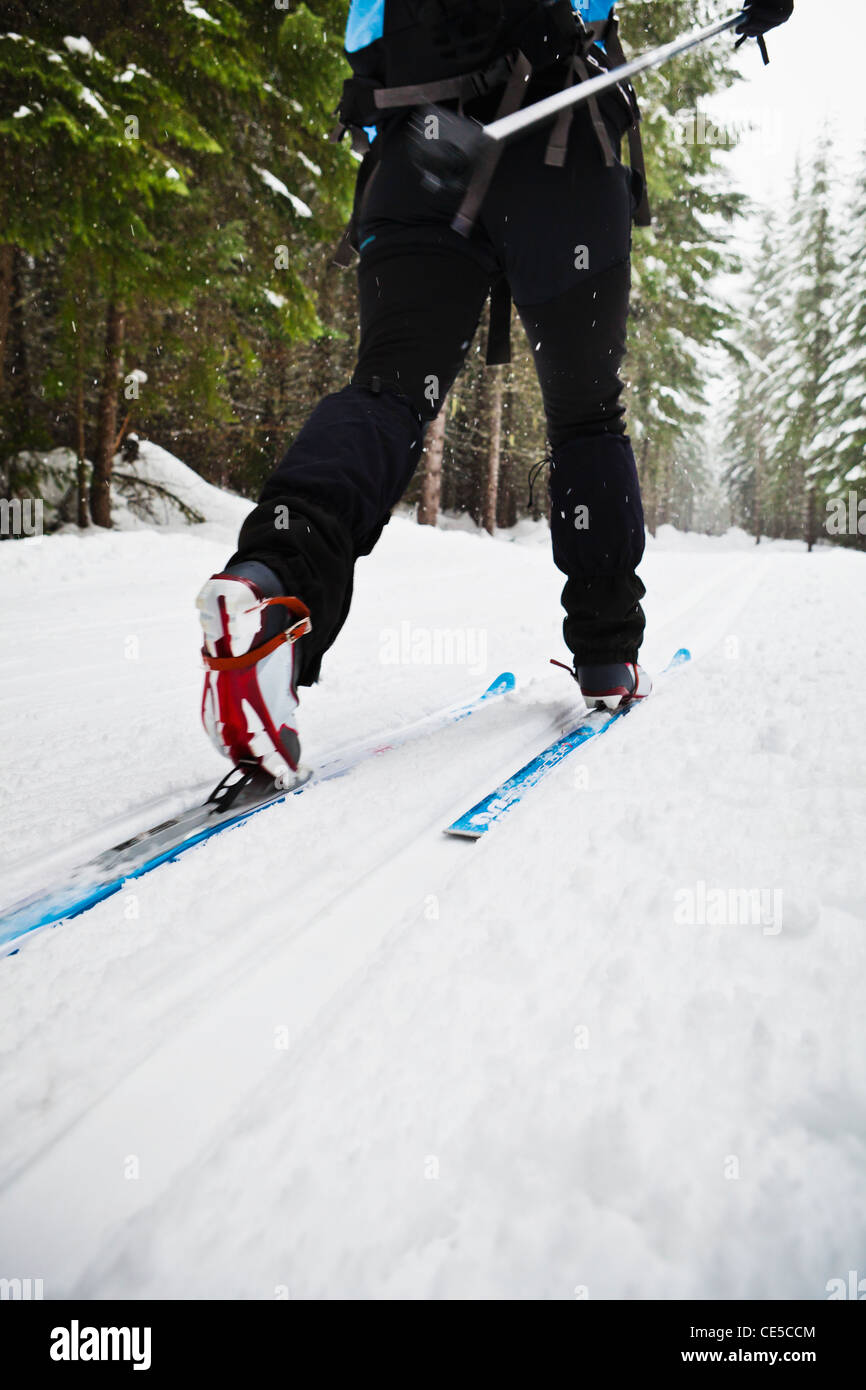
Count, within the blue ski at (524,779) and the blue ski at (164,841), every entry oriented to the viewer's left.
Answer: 0

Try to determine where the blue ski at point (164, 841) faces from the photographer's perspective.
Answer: facing away from the viewer and to the right of the viewer

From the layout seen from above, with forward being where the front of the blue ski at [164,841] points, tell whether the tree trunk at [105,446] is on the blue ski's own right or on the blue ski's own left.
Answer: on the blue ski's own left

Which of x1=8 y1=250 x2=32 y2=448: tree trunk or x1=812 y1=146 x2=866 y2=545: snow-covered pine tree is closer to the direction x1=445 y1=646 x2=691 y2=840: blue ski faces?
the snow-covered pine tree

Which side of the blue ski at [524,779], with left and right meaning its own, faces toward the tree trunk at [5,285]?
left

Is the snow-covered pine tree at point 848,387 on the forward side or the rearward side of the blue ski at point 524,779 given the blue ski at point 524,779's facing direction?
on the forward side

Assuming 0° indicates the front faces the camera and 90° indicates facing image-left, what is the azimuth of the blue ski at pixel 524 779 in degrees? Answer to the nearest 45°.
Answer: approximately 225°

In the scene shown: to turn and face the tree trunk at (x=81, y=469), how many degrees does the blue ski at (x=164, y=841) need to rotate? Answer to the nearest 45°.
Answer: approximately 45° to its left
